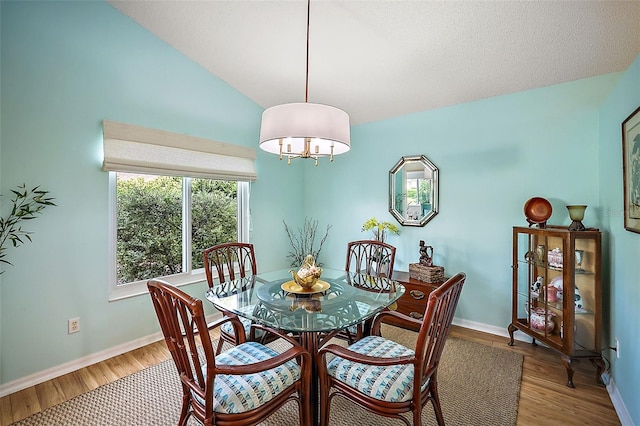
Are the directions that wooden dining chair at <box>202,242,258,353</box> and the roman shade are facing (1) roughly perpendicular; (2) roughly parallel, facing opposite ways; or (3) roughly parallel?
roughly parallel

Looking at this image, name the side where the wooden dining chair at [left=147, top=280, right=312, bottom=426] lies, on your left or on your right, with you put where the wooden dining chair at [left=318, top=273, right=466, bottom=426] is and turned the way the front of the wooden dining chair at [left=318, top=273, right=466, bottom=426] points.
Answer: on your left

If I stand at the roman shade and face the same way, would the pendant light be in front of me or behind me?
in front

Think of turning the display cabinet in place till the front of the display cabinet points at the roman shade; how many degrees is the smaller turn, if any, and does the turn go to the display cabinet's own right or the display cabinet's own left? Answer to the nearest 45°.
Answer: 0° — it already faces it

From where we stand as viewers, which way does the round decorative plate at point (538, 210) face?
facing the viewer

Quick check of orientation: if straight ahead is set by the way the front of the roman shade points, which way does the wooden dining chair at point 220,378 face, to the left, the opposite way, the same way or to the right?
to the left

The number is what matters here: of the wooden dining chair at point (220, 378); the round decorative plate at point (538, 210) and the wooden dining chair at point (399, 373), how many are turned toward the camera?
1

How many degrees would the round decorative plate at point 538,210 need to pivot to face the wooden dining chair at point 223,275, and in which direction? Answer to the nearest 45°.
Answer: approximately 45° to its right

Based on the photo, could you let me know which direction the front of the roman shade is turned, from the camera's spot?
facing the viewer and to the right of the viewer

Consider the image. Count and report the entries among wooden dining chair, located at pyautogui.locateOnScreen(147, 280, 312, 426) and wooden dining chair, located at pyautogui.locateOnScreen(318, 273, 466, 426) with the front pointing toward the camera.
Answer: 0

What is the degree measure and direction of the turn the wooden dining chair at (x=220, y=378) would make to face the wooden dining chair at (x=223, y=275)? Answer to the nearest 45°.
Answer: approximately 45° to its left

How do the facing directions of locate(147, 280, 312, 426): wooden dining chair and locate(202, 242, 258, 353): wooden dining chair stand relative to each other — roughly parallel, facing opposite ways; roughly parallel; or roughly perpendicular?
roughly perpendicular

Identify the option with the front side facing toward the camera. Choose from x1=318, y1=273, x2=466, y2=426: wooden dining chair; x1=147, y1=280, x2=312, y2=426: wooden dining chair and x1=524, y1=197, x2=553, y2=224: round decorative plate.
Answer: the round decorative plate

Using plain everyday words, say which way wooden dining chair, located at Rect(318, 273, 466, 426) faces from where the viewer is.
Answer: facing away from the viewer and to the left of the viewer
